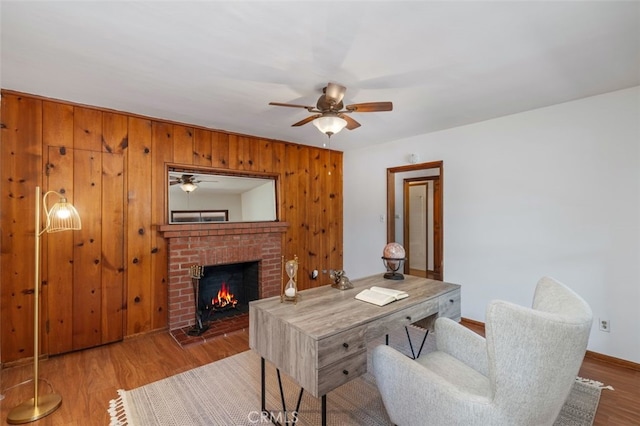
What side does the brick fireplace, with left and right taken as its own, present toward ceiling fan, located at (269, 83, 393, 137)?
front

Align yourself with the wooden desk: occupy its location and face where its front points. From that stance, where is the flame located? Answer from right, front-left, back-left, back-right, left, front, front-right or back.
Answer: back

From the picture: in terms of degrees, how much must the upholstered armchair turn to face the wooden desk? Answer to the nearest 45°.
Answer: approximately 45° to its left

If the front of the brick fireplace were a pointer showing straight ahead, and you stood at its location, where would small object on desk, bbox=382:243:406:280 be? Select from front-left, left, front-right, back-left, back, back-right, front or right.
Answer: front

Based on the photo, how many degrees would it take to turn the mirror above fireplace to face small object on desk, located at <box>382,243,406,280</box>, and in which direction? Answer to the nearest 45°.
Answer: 0° — it already faces it

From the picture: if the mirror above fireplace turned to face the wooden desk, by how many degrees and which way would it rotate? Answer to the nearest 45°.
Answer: approximately 45° to its right

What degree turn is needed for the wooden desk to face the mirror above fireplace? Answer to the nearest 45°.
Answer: approximately 180°

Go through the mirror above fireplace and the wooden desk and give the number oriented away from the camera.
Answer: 0

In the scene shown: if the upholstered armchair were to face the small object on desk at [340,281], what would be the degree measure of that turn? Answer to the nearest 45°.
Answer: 0° — it already faces it

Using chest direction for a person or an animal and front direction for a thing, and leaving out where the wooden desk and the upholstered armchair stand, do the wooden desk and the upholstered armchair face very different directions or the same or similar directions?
very different directions

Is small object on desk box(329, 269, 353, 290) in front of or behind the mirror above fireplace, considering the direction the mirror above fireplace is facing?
in front

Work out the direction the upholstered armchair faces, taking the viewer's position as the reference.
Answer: facing away from the viewer and to the left of the viewer

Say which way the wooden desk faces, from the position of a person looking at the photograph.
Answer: facing the viewer and to the right of the viewer
